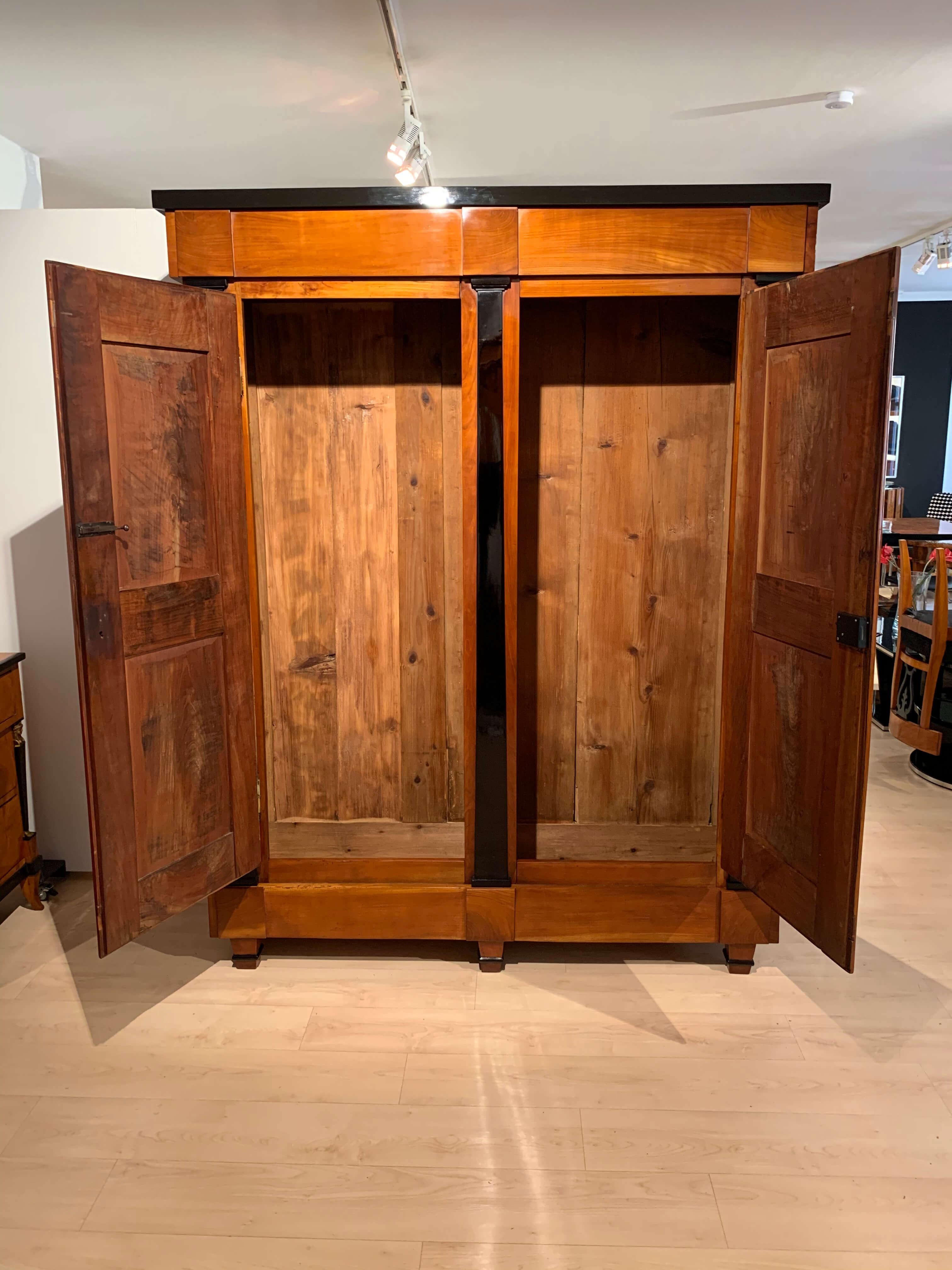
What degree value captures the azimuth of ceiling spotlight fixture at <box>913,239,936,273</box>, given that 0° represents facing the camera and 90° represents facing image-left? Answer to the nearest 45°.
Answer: approximately 90°

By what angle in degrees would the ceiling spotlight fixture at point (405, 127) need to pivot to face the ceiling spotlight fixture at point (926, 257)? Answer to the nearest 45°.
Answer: approximately 180°

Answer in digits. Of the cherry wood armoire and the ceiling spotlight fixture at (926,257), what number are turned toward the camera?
1

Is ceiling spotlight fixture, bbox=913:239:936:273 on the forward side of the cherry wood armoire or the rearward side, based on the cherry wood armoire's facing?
on the rearward side

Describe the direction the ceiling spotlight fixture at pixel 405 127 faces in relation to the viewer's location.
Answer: facing the viewer and to the left of the viewer

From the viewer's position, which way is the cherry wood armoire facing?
facing the viewer
